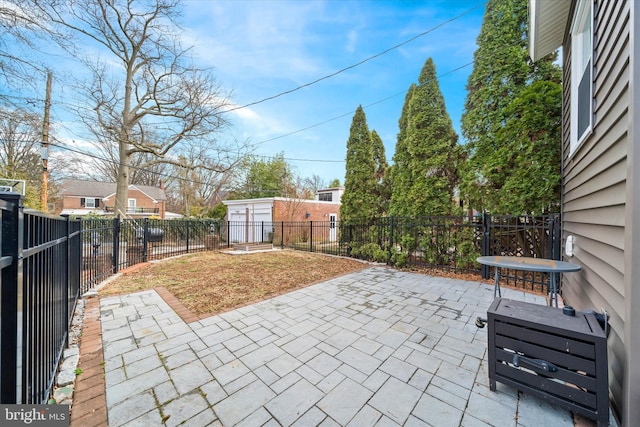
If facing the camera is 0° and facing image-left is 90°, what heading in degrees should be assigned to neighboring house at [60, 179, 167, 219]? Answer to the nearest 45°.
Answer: approximately 0°

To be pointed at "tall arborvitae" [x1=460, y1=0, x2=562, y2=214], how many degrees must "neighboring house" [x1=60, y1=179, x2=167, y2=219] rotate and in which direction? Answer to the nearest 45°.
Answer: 0° — it already faces it

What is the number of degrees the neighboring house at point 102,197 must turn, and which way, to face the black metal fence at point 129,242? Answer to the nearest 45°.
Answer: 0° — it already faces it

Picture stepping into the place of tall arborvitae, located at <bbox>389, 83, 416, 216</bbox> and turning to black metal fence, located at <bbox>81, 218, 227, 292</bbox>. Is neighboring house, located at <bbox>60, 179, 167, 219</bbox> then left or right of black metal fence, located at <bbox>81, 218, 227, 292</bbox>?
right

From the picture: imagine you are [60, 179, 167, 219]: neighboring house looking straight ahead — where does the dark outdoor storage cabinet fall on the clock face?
The dark outdoor storage cabinet is roughly at 12 o'clock from the neighboring house.

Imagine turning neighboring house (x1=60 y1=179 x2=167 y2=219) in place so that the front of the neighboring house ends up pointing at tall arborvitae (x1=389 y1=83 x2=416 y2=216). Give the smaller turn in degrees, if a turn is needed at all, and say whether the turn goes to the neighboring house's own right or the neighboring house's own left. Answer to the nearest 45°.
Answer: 0° — it already faces it

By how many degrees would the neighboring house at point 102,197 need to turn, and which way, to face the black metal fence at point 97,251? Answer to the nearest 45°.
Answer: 0° — it already faces it
